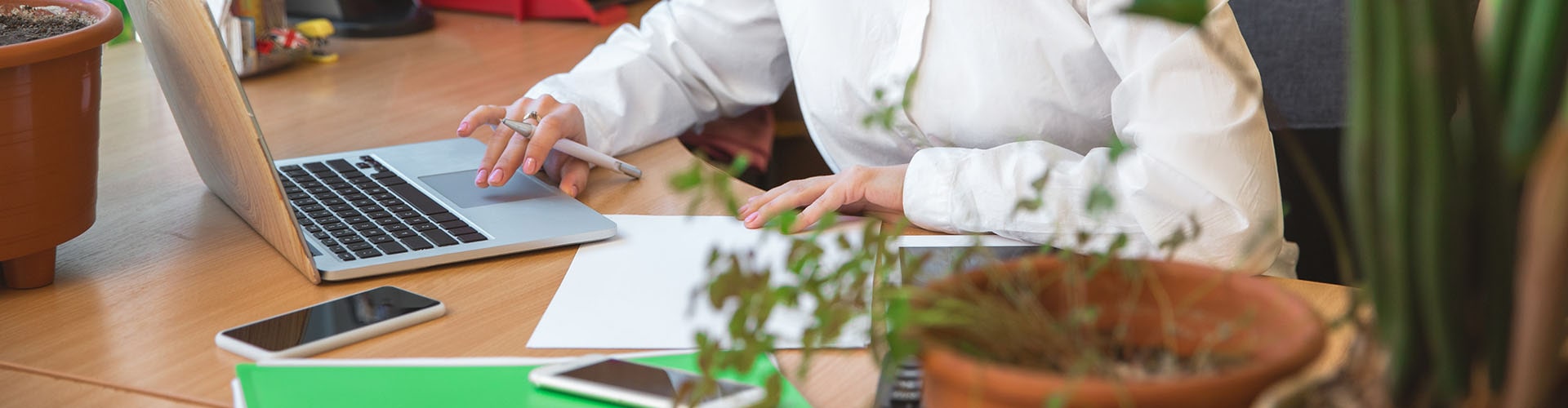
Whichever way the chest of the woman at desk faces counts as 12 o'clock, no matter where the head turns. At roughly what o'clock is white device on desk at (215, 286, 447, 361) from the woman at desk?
The white device on desk is roughly at 12 o'clock from the woman at desk.

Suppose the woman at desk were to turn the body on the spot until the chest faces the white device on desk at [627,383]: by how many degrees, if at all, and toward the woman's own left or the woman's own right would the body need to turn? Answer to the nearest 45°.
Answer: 0° — they already face it

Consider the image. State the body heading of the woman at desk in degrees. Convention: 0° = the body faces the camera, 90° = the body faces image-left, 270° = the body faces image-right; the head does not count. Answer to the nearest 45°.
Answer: approximately 45°

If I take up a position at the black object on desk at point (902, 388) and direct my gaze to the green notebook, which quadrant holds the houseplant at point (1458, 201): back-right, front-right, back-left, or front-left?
back-left

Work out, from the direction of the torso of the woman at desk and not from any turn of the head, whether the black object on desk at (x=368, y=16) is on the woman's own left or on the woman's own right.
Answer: on the woman's own right

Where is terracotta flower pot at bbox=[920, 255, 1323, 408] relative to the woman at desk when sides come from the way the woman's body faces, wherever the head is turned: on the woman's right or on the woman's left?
on the woman's left

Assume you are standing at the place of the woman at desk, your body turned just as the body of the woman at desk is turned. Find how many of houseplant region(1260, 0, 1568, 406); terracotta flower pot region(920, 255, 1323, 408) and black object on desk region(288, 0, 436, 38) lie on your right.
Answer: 1
